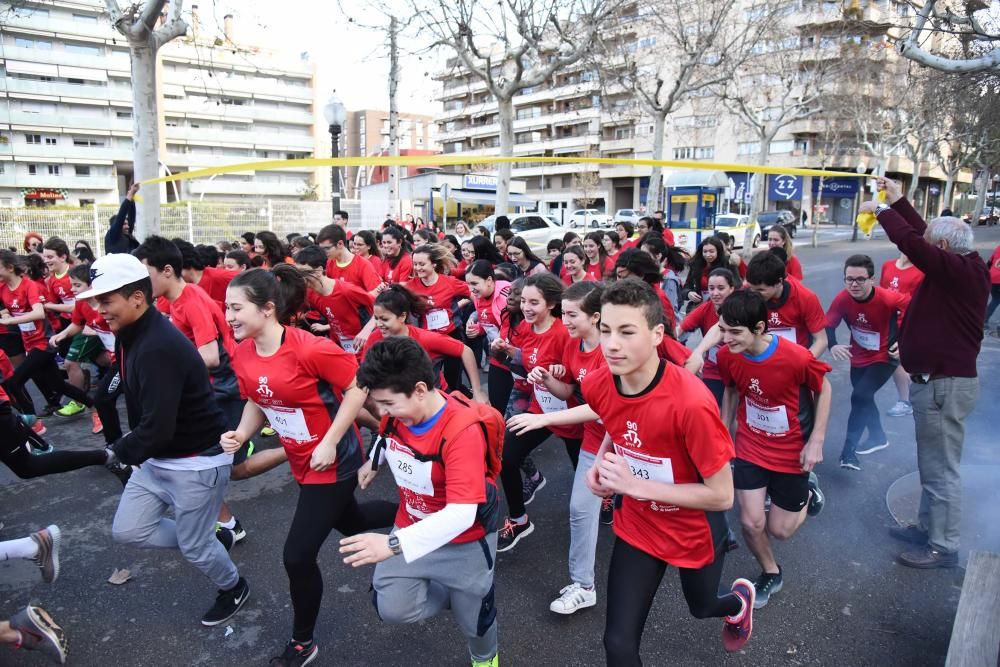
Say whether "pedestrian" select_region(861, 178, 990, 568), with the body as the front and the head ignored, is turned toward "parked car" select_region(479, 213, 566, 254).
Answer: no

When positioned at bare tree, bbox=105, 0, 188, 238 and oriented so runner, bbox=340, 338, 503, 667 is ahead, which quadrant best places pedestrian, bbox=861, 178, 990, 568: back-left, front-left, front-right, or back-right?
front-left

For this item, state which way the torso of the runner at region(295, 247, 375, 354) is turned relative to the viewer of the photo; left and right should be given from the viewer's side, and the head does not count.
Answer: facing the viewer and to the left of the viewer

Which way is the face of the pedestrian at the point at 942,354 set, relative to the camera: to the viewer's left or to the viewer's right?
to the viewer's left

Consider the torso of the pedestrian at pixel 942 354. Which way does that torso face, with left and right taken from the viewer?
facing to the left of the viewer

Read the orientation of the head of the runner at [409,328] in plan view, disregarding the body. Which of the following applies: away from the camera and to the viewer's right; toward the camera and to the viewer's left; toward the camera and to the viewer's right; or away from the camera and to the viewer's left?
toward the camera and to the viewer's left

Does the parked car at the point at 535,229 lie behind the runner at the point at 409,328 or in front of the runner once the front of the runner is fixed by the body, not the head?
behind

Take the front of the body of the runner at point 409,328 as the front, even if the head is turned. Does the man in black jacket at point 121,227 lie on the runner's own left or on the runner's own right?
on the runner's own right

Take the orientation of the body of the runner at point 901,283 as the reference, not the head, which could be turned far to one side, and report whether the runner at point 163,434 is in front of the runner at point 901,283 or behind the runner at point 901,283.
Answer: in front

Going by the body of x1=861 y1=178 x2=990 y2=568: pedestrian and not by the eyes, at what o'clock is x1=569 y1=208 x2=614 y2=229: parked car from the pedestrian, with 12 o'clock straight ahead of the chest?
The parked car is roughly at 2 o'clock from the pedestrian.

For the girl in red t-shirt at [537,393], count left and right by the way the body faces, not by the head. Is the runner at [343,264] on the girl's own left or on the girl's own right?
on the girl's own right

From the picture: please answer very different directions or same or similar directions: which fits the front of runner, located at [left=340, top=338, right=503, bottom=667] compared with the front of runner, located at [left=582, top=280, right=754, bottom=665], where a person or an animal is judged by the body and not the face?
same or similar directions

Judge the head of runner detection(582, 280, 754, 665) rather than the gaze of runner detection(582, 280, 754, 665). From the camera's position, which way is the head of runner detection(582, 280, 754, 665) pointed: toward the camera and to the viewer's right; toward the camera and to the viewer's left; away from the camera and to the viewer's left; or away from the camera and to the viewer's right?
toward the camera and to the viewer's left

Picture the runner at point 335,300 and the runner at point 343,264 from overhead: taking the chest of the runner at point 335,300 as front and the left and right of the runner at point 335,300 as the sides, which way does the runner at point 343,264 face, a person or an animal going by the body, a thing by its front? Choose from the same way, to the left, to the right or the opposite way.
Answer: the same way

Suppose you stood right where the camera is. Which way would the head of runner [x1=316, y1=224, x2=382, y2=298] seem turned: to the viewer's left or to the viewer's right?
to the viewer's left

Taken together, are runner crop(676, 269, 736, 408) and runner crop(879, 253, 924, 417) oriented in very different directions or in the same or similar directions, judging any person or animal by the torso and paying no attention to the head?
same or similar directions

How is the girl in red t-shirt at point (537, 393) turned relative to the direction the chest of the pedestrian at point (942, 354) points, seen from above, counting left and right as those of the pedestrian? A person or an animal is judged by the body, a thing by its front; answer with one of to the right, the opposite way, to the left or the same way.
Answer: to the left

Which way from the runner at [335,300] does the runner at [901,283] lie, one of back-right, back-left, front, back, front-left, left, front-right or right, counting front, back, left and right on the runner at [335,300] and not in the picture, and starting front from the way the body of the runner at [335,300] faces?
back-left

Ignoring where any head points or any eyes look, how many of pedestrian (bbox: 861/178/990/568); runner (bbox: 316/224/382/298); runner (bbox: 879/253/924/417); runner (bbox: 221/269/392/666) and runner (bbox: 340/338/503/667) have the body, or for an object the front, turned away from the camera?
0
